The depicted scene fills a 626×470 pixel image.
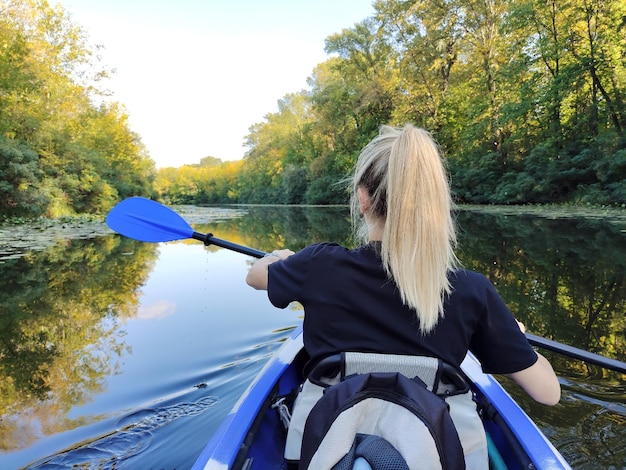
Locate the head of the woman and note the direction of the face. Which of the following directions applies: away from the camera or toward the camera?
away from the camera

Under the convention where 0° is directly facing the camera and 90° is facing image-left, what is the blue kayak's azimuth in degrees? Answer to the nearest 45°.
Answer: approximately 180°
